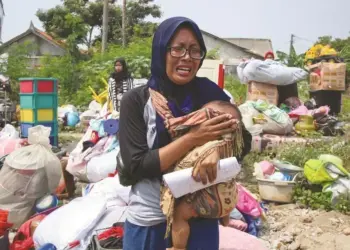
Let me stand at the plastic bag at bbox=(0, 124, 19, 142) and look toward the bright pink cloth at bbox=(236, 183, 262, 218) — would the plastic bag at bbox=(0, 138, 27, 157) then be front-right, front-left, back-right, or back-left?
front-right

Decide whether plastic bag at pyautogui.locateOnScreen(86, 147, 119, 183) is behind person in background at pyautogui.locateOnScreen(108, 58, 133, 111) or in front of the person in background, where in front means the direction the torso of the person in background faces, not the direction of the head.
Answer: in front

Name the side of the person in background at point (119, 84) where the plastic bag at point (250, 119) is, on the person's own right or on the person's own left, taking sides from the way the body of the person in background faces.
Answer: on the person's own left

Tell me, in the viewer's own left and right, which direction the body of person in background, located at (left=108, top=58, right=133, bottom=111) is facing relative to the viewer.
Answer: facing the viewer and to the left of the viewer

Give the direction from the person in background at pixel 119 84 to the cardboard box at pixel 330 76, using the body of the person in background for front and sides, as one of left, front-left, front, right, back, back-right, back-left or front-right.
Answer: back-left

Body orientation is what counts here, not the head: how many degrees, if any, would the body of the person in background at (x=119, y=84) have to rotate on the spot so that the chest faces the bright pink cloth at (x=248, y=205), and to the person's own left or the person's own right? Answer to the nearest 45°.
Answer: approximately 45° to the person's own left

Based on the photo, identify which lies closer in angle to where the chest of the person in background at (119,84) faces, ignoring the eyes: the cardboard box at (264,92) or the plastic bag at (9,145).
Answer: the plastic bag

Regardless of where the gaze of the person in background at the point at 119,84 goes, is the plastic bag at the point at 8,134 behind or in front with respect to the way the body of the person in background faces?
in front

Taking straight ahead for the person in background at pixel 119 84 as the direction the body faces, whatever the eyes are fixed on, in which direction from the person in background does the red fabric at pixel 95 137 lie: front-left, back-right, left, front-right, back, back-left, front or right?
front-left
